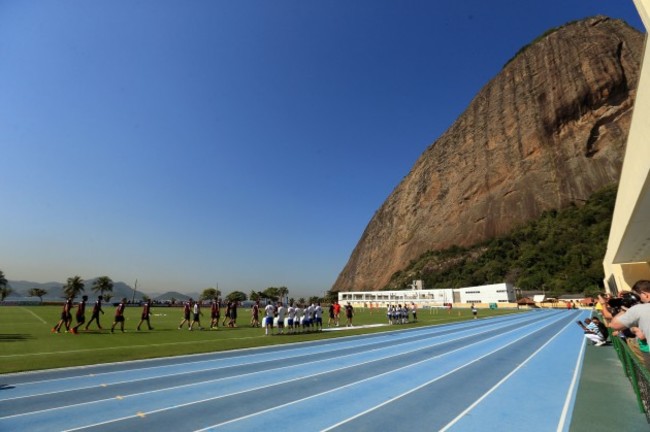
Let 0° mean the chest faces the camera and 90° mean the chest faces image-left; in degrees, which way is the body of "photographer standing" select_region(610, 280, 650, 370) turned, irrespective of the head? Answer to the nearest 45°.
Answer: approximately 90°

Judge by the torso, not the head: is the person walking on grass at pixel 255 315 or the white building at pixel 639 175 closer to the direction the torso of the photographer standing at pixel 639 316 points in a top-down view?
the person walking on grass

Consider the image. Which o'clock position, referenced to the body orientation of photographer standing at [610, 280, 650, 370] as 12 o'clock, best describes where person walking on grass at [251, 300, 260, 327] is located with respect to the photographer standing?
The person walking on grass is roughly at 1 o'clock from the photographer standing.
